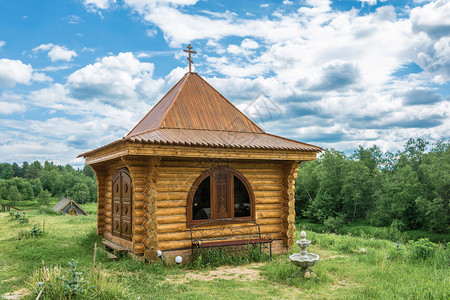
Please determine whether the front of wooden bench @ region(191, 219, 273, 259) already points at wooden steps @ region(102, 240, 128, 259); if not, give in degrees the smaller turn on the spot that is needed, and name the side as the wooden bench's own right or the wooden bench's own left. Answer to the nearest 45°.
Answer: approximately 90° to the wooden bench's own right

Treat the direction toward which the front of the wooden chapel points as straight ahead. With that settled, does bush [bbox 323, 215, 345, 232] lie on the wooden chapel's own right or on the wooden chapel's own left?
on the wooden chapel's own right

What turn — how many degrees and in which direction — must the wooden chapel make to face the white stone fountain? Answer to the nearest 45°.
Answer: approximately 135° to its left

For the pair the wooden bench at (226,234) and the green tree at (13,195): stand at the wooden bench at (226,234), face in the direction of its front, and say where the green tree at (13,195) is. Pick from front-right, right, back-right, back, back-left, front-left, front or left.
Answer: back-right

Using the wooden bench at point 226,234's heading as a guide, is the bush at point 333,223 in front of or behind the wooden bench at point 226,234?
behind

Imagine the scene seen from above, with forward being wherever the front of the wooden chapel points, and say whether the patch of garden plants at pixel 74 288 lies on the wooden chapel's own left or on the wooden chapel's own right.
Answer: on the wooden chapel's own left

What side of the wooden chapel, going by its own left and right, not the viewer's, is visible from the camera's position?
left

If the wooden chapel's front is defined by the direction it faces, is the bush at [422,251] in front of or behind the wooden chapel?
behind
